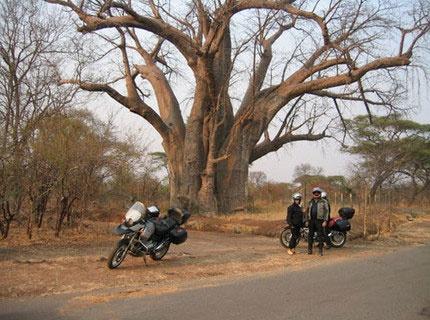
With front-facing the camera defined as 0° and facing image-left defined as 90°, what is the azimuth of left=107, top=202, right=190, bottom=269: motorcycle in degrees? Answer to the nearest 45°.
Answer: approximately 45°

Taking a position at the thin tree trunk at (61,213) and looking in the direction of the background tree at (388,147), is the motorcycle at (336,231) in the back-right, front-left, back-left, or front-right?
front-right

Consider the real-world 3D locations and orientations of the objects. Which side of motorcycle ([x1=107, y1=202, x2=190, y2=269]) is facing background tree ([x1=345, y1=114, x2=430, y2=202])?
back

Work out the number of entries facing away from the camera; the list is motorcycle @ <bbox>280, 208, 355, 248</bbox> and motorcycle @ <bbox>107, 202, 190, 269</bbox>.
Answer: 0

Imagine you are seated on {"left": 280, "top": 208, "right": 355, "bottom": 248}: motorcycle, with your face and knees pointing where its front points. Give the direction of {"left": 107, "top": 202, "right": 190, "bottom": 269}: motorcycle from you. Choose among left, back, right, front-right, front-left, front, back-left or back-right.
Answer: front-left

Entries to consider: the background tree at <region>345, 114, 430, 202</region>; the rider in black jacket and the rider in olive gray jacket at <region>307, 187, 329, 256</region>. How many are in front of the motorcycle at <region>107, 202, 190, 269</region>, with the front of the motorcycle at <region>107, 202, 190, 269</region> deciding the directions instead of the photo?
0

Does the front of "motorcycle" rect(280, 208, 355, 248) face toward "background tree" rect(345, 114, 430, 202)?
no

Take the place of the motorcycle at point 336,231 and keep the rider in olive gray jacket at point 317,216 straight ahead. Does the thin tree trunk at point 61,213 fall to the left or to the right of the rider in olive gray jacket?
right

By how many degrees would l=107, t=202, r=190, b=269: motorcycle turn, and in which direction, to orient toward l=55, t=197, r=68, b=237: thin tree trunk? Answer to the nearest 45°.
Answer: approximately 90° to its right

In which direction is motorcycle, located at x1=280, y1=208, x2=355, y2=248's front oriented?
to the viewer's left

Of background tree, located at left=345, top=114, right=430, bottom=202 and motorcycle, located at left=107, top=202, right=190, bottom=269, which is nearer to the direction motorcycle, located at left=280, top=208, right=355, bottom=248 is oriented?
the motorcycle

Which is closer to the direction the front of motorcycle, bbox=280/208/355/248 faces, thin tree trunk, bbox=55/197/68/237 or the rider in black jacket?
the thin tree trunk

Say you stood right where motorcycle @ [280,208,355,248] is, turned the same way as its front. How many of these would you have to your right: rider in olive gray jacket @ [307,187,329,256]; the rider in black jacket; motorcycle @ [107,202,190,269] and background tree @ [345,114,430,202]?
1
